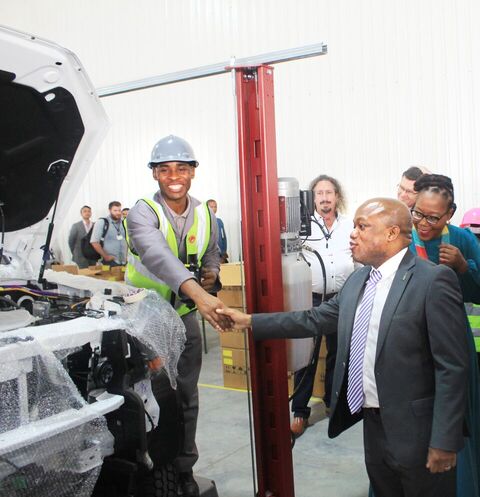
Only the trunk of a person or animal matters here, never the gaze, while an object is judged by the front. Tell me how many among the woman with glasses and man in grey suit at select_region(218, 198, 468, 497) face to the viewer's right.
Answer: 0

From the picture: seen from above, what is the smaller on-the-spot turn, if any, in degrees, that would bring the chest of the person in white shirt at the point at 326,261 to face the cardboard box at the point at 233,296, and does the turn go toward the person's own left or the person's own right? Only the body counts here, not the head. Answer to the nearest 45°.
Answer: approximately 135° to the person's own right

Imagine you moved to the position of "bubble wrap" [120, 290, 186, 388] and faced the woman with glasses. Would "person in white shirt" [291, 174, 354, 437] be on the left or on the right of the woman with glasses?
left

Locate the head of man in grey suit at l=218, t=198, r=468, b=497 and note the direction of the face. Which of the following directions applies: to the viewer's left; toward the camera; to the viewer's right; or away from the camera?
to the viewer's left

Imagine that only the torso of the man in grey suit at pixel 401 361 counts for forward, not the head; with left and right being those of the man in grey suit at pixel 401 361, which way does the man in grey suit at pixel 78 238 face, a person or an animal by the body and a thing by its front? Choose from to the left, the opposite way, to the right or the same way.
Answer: to the left

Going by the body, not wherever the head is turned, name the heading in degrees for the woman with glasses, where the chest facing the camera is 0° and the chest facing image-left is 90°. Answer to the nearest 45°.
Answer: approximately 45°

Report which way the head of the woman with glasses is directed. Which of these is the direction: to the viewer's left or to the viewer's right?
to the viewer's left

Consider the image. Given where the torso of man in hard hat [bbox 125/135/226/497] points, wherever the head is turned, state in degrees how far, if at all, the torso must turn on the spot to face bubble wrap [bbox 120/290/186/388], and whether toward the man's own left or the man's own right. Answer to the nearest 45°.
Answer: approximately 45° to the man's own right

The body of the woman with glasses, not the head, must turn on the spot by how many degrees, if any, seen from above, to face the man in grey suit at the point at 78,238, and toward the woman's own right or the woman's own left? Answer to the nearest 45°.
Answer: approximately 90° to the woman's own right
